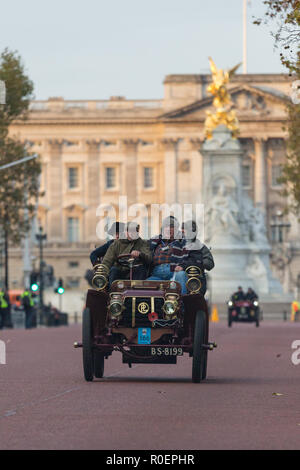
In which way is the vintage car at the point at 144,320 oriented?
toward the camera

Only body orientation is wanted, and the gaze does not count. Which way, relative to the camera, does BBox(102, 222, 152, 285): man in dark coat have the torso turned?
toward the camera

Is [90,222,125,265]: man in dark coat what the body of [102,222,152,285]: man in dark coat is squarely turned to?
no

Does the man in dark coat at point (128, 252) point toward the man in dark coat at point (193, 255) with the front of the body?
no

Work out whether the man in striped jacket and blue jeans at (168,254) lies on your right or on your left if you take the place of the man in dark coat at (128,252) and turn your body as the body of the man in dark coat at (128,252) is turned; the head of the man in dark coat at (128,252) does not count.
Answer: on your left
